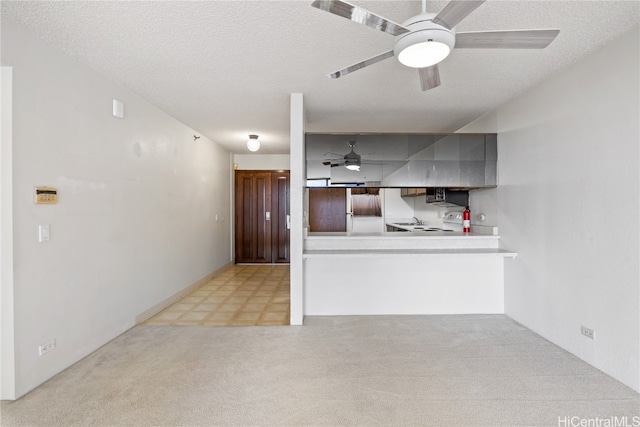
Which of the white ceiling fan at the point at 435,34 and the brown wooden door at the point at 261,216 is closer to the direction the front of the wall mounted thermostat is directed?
the white ceiling fan

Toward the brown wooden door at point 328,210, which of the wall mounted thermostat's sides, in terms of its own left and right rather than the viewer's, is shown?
left

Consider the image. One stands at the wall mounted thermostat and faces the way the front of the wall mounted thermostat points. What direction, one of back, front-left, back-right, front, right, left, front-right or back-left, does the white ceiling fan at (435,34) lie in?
front

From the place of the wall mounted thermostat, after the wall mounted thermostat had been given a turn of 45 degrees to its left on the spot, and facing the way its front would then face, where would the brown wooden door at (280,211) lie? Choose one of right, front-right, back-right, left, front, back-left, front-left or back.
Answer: front-left

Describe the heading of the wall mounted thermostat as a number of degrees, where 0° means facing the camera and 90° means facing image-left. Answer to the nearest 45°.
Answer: approximately 315°

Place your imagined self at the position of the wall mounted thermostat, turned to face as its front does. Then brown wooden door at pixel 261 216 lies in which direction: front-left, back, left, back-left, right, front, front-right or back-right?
left

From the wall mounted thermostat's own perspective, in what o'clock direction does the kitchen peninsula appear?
The kitchen peninsula is roughly at 11 o'clock from the wall mounted thermostat.
